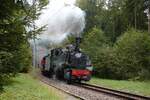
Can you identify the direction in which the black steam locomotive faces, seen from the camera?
facing the viewer and to the right of the viewer

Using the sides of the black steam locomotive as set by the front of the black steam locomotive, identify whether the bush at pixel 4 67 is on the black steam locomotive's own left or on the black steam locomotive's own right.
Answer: on the black steam locomotive's own right

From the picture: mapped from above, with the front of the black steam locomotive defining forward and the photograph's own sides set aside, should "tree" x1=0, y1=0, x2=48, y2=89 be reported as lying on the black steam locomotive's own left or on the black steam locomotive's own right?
on the black steam locomotive's own right
